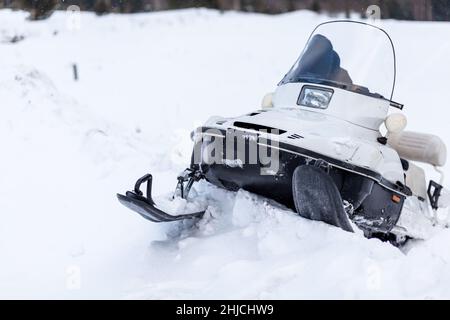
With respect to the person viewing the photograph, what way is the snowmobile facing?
facing the viewer and to the left of the viewer
